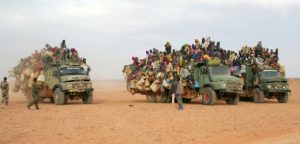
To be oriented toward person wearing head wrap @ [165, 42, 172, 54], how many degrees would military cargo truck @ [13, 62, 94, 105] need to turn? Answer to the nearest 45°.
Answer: approximately 45° to its left

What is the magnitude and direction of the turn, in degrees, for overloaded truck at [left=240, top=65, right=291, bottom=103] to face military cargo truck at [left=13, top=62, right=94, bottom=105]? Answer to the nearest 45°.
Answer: approximately 90° to its right

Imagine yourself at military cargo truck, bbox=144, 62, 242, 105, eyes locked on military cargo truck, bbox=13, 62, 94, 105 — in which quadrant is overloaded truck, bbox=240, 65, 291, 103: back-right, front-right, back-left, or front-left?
back-right

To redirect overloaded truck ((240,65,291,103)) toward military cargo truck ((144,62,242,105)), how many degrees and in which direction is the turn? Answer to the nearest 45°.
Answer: approximately 90° to its right

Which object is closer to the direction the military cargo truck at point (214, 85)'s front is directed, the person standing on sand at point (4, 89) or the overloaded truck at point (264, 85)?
the overloaded truck

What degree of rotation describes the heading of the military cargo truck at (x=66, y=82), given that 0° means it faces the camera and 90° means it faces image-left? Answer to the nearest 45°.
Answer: approximately 315°

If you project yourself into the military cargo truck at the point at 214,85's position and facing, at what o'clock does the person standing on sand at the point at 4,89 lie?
The person standing on sand is roughly at 4 o'clock from the military cargo truck.

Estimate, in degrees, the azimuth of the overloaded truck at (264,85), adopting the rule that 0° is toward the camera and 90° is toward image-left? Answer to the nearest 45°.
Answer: approximately 315°

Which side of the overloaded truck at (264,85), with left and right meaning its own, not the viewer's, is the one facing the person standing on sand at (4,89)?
right
